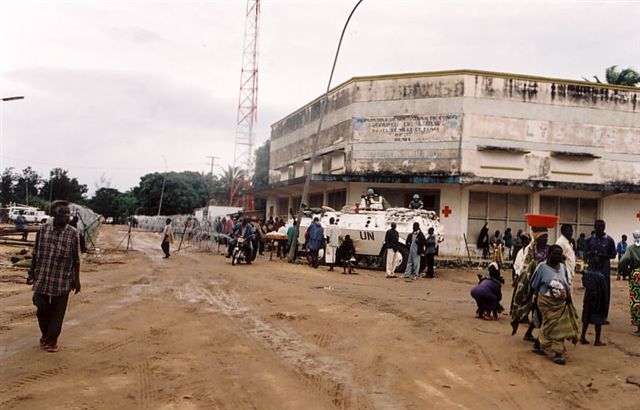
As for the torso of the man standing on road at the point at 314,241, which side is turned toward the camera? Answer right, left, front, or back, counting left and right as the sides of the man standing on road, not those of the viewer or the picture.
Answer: back

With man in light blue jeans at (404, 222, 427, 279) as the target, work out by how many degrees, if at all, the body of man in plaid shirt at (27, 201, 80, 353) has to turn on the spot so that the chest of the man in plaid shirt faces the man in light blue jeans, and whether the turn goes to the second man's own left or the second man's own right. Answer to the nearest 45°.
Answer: approximately 135° to the second man's own left

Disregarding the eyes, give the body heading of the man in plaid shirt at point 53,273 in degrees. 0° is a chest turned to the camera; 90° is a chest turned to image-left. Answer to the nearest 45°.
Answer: approximately 0°

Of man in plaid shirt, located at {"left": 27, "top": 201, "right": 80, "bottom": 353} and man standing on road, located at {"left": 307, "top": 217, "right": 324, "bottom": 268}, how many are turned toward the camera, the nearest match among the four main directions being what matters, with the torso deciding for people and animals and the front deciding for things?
1

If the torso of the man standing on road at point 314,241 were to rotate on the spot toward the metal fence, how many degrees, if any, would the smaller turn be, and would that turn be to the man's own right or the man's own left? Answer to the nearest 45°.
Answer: approximately 45° to the man's own left
